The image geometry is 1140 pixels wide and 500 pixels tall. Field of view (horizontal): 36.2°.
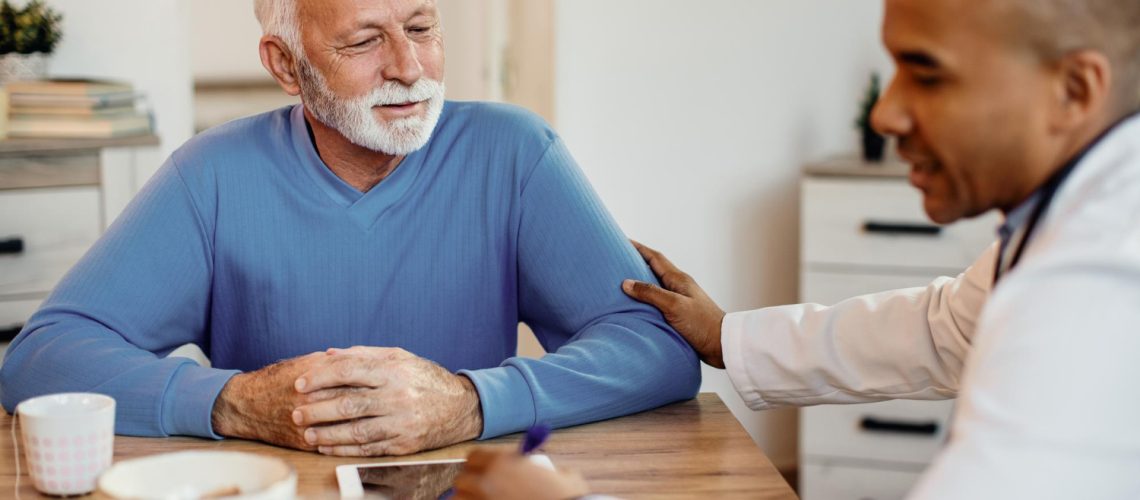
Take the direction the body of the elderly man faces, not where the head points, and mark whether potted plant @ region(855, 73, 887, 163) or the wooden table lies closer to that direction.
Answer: the wooden table

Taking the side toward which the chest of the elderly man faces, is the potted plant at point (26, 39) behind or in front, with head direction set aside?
behind

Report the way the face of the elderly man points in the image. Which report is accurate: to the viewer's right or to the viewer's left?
to the viewer's right

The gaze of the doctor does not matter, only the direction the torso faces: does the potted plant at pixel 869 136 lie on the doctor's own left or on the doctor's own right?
on the doctor's own right

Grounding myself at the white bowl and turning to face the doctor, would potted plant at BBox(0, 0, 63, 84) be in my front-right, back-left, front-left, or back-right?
back-left
